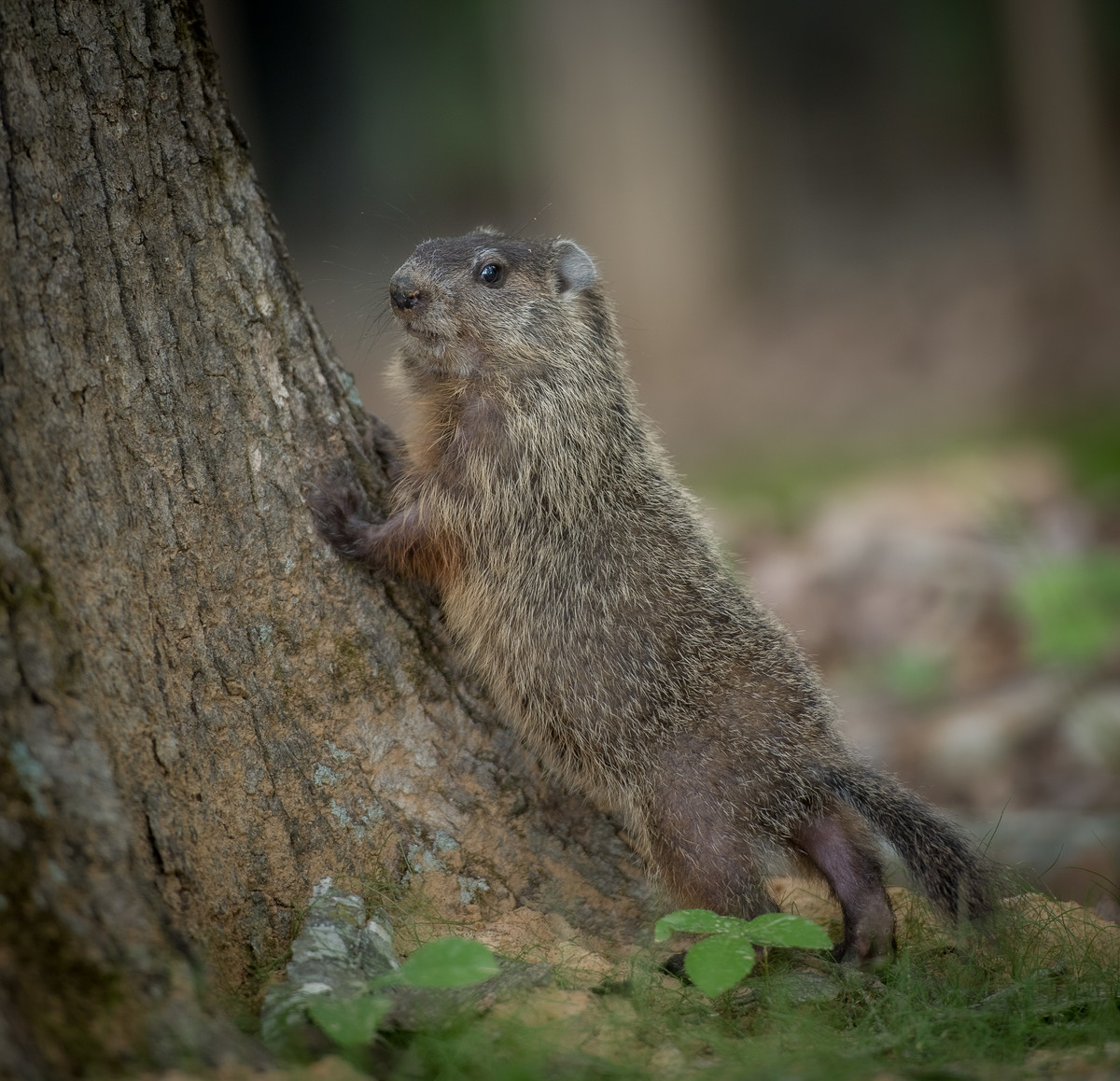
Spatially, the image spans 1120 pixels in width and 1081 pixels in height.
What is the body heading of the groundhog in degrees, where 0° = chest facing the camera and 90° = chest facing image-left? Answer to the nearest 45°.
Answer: approximately 90°
